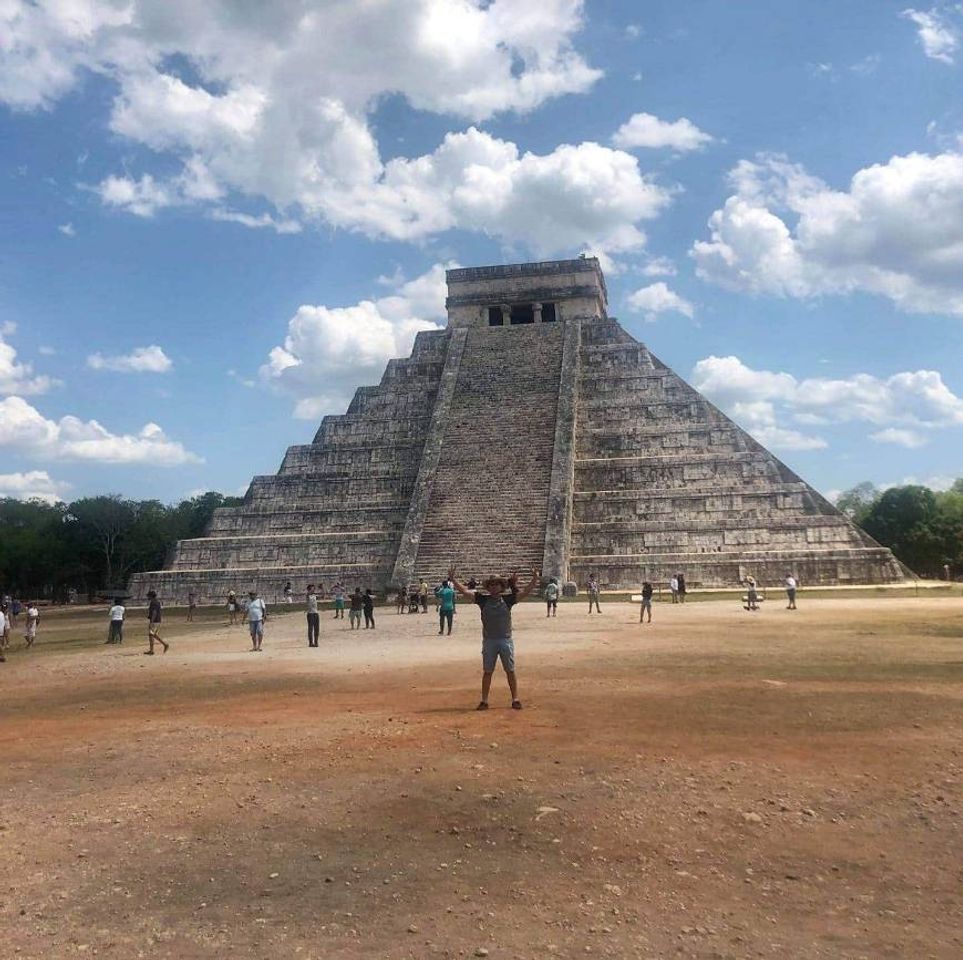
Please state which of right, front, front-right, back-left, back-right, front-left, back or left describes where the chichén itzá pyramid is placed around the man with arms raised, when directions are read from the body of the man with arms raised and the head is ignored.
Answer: back

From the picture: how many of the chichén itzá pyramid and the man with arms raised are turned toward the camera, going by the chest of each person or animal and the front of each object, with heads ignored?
2

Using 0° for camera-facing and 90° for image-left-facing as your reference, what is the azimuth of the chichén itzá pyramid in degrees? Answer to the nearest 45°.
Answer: approximately 0°

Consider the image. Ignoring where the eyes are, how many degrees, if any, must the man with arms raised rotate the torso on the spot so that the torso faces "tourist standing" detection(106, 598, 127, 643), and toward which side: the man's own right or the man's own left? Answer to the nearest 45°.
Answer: approximately 135° to the man's own right

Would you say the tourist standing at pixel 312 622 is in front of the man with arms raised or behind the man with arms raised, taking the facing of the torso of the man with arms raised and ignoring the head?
behind

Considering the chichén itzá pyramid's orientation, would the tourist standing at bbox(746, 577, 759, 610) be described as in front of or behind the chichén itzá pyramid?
in front

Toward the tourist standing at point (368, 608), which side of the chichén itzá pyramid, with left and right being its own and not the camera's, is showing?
front

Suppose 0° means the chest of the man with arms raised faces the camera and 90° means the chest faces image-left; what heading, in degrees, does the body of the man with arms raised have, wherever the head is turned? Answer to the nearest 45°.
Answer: approximately 0°
